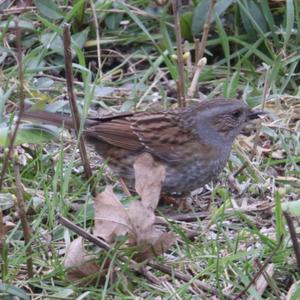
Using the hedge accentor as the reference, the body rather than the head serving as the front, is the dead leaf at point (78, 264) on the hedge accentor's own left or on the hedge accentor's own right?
on the hedge accentor's own right

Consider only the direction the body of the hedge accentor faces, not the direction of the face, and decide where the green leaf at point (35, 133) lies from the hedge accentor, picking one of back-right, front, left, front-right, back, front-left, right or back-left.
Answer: back

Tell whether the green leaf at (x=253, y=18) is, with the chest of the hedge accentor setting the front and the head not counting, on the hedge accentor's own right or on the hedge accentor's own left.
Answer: on the hedge accentor's own left

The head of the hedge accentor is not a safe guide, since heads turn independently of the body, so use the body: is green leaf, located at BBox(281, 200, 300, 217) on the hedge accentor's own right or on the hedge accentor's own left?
on the hedge accentor's own right

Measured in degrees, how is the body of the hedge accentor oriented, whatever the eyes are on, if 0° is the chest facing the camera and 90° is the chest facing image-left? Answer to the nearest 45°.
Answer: approximately 270°

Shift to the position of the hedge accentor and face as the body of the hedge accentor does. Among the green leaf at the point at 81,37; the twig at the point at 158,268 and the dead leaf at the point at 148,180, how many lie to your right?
2

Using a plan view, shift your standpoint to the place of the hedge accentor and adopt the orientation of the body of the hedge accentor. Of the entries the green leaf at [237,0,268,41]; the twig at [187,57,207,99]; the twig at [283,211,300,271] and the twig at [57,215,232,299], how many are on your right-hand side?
2

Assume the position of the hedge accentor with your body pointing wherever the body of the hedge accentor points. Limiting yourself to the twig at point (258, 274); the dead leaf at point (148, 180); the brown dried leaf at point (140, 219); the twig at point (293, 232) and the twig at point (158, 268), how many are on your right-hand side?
5

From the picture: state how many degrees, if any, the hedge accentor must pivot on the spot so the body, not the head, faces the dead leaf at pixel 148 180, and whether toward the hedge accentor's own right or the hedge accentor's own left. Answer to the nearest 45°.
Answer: approximately 90° to the hedge accentor's own right

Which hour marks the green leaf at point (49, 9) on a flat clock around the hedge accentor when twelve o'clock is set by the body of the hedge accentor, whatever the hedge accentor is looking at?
The green leaf is roughly at 8 o'clock from the hedge accentor.

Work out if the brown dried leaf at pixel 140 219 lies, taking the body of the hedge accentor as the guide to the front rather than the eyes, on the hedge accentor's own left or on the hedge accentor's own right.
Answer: on the hedge accentor's own right

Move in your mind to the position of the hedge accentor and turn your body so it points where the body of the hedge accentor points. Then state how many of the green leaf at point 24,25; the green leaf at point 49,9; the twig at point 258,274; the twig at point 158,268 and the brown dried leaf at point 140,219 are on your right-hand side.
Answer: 3

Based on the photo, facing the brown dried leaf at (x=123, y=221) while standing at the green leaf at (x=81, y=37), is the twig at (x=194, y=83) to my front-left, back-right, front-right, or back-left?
front-left

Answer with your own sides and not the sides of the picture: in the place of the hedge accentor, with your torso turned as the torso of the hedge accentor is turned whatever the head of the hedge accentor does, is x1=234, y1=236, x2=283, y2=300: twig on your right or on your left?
on your right
